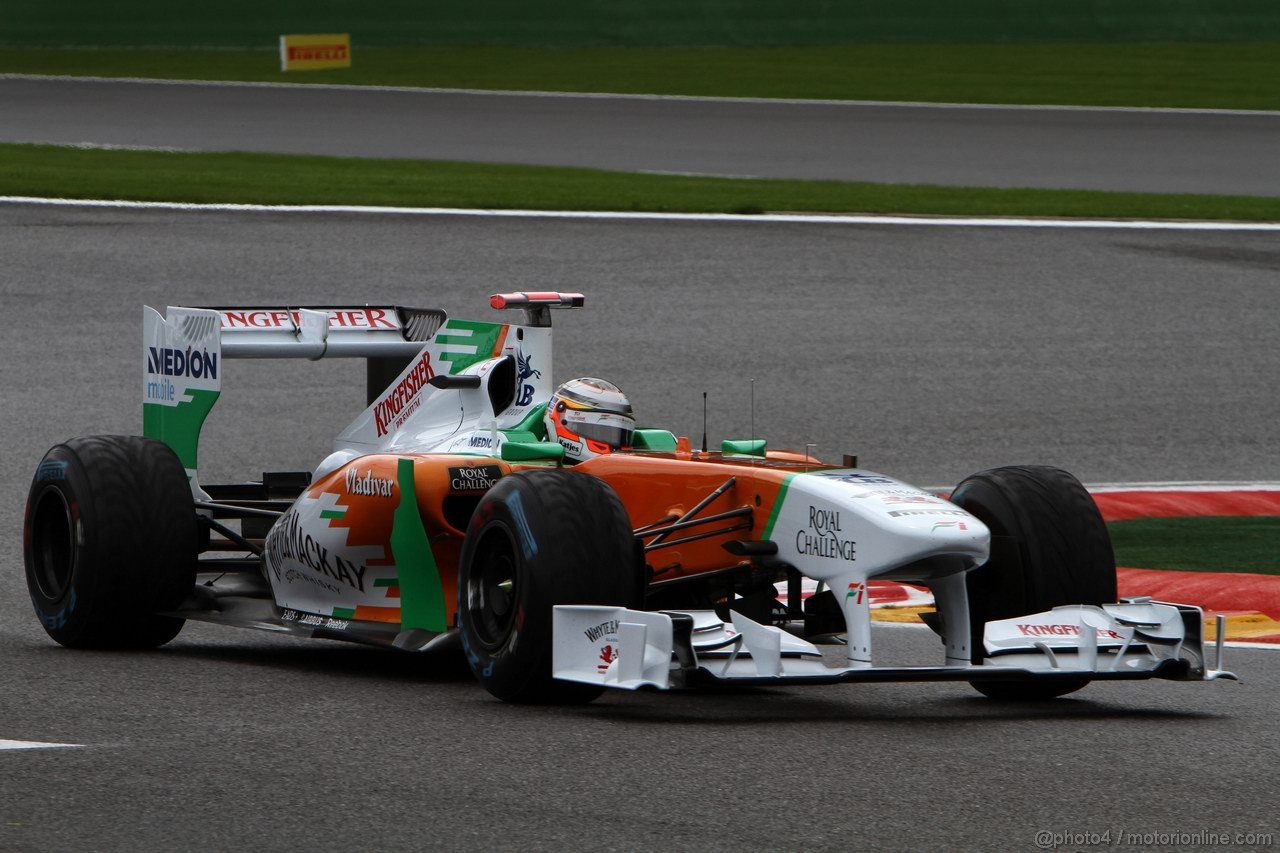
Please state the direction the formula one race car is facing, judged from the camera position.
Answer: facing the viewer and to the right of the viewer

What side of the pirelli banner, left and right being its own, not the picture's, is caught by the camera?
front

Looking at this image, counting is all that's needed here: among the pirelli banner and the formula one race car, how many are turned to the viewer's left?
0

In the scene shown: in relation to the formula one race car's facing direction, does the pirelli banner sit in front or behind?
behind

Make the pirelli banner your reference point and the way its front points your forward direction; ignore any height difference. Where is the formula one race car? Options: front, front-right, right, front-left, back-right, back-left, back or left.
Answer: front
